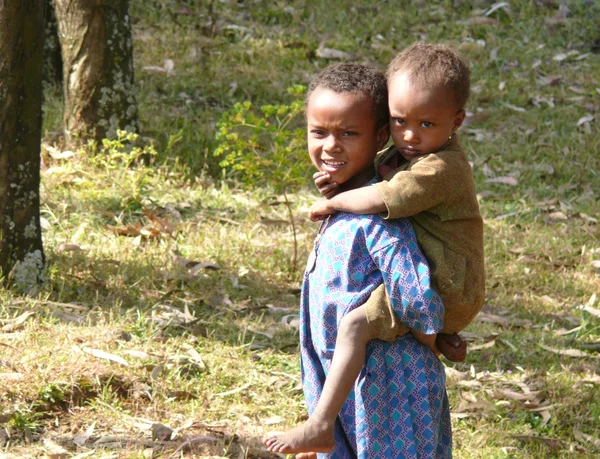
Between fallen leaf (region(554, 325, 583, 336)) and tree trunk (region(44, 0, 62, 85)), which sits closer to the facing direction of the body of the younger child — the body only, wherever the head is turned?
the tree trunk

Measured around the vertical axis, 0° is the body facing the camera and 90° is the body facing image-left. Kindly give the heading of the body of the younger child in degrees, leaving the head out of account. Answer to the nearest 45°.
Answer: approximately 90°

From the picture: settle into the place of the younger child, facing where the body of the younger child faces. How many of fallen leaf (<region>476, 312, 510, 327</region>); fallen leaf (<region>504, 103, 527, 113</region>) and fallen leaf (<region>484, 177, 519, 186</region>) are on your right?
3

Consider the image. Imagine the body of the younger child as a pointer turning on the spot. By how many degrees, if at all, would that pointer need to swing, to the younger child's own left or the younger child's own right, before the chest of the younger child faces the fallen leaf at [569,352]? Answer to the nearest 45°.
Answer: approximately 135° to the younger child's own right

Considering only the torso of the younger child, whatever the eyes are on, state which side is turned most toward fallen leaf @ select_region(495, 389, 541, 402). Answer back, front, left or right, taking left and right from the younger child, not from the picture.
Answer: right

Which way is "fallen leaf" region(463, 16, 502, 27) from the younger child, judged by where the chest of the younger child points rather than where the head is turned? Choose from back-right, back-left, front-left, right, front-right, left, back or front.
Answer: right

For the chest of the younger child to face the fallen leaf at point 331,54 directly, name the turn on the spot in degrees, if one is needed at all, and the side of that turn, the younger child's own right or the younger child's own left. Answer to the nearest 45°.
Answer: approximately 90° to the younger child's own right

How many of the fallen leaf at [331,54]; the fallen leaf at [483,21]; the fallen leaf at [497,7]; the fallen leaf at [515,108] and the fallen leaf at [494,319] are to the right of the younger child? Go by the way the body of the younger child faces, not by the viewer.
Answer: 5

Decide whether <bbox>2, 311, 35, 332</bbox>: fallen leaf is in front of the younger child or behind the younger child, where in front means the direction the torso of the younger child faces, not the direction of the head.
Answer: in front

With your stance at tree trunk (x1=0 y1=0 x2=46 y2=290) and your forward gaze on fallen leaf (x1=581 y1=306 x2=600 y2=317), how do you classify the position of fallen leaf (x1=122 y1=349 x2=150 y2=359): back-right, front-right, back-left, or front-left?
front-right

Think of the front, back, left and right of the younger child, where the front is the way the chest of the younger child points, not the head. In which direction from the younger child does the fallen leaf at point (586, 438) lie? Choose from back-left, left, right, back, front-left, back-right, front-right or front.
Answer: back-right

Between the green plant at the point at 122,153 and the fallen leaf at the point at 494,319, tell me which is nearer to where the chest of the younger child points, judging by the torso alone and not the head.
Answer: the green plant

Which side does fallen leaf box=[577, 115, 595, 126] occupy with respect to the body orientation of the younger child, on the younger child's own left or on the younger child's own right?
on the younger child's own right
